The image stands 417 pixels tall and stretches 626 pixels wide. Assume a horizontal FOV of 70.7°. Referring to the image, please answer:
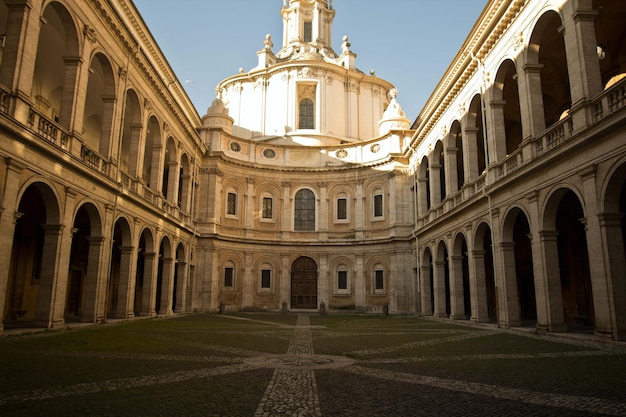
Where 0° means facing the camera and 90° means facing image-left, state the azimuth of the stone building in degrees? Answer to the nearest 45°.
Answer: approximately 0°
